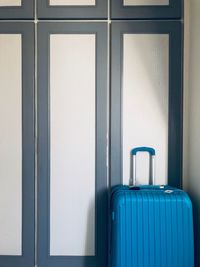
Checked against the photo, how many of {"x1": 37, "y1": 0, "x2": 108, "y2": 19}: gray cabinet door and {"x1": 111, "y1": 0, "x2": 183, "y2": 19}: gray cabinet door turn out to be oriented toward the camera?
2

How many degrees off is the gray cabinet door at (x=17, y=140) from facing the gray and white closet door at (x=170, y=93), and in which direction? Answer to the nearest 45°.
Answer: approximately 90° to its left

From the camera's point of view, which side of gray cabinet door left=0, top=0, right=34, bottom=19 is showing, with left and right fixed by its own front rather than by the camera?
front

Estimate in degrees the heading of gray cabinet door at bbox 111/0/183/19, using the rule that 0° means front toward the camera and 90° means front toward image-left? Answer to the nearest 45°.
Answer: approximately 0°

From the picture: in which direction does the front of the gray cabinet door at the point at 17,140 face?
toward the camera

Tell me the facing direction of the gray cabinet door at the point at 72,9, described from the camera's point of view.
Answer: facing the viewer

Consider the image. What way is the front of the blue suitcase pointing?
toward the camera
